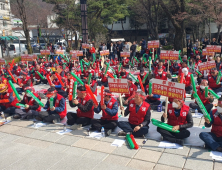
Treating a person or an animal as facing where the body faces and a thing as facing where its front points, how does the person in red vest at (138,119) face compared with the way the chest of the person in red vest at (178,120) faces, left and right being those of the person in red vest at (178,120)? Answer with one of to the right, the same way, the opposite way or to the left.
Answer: the same way

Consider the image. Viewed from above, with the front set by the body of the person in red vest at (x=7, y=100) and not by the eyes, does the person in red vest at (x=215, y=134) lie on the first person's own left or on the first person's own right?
on the first person's own left

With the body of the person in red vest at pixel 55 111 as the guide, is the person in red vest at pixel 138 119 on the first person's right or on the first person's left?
on the first person's left

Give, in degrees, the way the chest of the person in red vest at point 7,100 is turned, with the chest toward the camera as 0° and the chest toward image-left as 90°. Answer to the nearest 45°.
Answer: approximately 45°

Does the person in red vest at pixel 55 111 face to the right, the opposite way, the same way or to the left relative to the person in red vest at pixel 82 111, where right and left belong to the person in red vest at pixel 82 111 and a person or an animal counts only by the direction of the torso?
the same way

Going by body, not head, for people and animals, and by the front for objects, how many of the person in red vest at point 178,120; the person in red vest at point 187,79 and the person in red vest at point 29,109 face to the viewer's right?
0

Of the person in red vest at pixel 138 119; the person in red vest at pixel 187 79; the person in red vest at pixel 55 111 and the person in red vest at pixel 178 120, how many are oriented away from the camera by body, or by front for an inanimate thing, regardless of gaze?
0

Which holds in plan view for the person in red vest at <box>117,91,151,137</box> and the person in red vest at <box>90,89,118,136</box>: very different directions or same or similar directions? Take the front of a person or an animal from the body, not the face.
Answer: same or similar directions

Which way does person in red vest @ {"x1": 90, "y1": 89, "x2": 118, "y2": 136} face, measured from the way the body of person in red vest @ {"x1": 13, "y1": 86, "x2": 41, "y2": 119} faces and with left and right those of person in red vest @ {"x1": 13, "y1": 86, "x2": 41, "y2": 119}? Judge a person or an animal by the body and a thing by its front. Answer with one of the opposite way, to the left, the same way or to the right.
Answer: the same way

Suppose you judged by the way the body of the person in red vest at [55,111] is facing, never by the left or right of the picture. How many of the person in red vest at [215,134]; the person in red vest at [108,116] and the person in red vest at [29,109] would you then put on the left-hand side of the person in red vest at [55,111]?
2

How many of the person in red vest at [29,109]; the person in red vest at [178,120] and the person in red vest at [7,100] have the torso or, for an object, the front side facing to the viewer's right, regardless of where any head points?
0

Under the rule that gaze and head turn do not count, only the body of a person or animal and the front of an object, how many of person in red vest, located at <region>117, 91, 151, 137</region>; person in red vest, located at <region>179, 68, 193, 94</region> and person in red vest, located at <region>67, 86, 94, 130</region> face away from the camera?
0

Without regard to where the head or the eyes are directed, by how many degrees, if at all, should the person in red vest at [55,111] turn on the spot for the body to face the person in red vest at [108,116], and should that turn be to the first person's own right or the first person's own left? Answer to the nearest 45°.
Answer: approximately 90° to the first person's own left

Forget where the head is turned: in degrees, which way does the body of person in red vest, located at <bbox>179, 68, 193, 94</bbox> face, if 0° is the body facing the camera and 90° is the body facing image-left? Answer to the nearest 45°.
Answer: approximately 45°

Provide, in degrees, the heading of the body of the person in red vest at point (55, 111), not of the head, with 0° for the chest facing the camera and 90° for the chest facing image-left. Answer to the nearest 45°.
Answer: approximately 45°

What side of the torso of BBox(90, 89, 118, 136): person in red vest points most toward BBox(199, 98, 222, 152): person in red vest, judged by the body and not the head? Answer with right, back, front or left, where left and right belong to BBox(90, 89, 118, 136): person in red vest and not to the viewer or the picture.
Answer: left

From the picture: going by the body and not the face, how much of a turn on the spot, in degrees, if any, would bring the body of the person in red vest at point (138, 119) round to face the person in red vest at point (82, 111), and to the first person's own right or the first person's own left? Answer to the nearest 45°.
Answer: approximately 90° to the first person's own right

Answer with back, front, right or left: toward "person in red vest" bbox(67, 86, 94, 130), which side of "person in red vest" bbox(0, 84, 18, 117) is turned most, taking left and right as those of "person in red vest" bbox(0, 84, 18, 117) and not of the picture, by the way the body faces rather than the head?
left

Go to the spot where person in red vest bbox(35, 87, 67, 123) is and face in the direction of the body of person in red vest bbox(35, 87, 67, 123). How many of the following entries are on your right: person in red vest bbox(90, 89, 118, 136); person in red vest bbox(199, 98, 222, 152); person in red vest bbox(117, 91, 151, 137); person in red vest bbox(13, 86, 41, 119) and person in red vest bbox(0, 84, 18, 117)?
2
